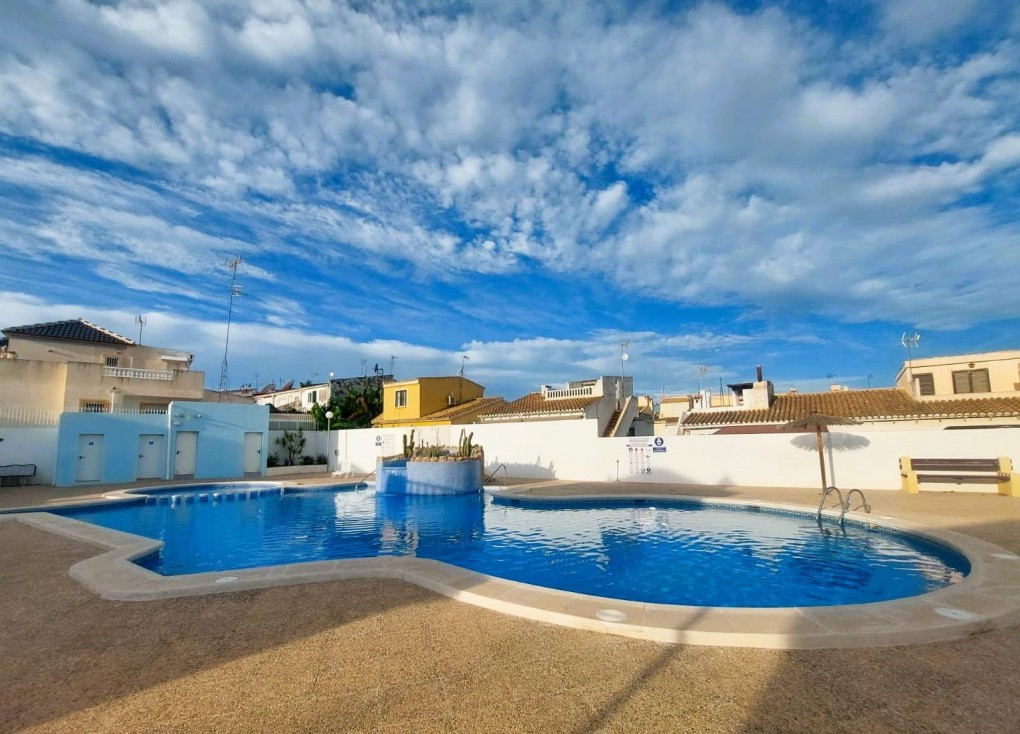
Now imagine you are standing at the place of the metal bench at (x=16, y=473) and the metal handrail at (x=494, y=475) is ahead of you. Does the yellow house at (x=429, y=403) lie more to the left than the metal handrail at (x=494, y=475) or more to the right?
left

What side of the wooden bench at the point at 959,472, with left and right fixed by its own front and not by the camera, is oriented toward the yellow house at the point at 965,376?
back

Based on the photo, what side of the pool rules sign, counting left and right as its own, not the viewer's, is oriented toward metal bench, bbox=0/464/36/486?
right

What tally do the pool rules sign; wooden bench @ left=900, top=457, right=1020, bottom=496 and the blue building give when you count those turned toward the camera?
3

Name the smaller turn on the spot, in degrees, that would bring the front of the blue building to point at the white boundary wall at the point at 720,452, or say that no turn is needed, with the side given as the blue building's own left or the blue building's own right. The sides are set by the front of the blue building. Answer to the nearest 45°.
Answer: approximately 45° to the blue building's own left

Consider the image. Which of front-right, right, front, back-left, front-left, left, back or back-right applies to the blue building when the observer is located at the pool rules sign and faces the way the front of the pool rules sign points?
right

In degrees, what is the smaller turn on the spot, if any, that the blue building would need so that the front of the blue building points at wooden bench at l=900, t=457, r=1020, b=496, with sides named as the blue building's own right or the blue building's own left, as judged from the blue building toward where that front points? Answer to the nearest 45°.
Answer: approximately 45° to the blue building's own left

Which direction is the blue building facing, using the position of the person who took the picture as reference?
facing the viewer

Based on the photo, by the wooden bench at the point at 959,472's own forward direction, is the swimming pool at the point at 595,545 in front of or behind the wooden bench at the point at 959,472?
in front

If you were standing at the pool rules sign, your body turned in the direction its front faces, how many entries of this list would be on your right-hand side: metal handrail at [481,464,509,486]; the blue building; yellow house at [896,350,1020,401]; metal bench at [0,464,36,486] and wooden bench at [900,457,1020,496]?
3

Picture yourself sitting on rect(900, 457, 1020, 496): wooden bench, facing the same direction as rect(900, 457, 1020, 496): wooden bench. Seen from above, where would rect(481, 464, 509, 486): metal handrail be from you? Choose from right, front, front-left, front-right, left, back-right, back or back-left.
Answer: right

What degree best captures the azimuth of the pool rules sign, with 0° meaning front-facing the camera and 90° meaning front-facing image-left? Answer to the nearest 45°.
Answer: approximately 0°

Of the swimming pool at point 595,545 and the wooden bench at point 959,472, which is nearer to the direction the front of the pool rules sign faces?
the swimming pool

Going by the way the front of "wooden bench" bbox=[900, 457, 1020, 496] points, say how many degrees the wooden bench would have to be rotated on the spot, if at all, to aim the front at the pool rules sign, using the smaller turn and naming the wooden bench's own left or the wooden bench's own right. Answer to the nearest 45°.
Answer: approximately 90° to the wooden bench's own right
